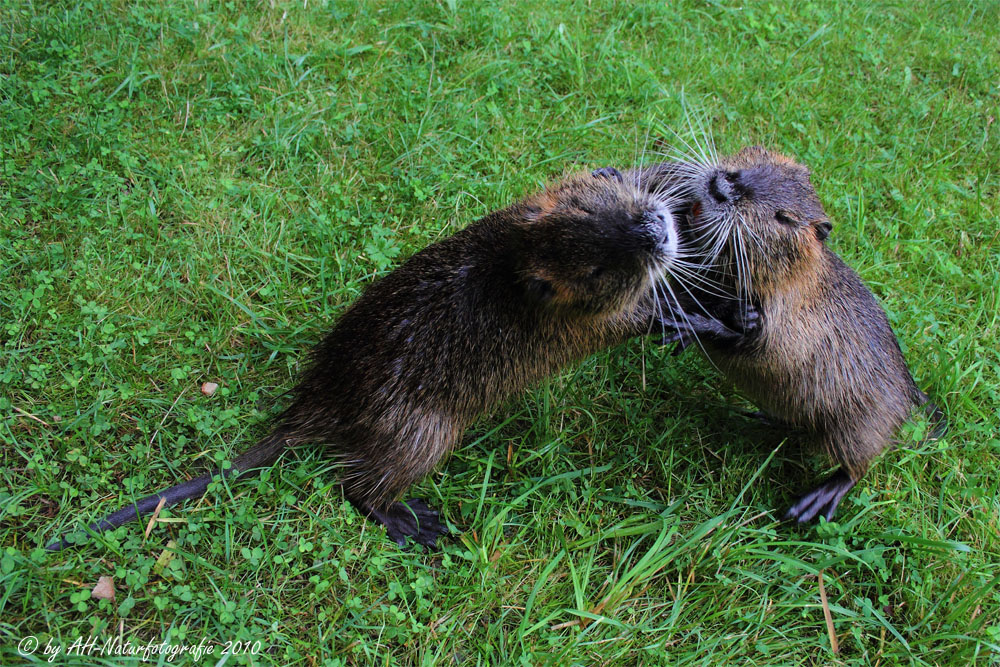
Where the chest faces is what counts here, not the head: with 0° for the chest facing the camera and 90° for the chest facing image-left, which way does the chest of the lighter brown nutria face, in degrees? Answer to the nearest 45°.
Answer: approximately 90°

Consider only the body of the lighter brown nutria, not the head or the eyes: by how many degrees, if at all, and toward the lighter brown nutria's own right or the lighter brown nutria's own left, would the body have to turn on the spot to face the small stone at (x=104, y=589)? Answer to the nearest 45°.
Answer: approximately 45° to the lighter brown nutria's own left
